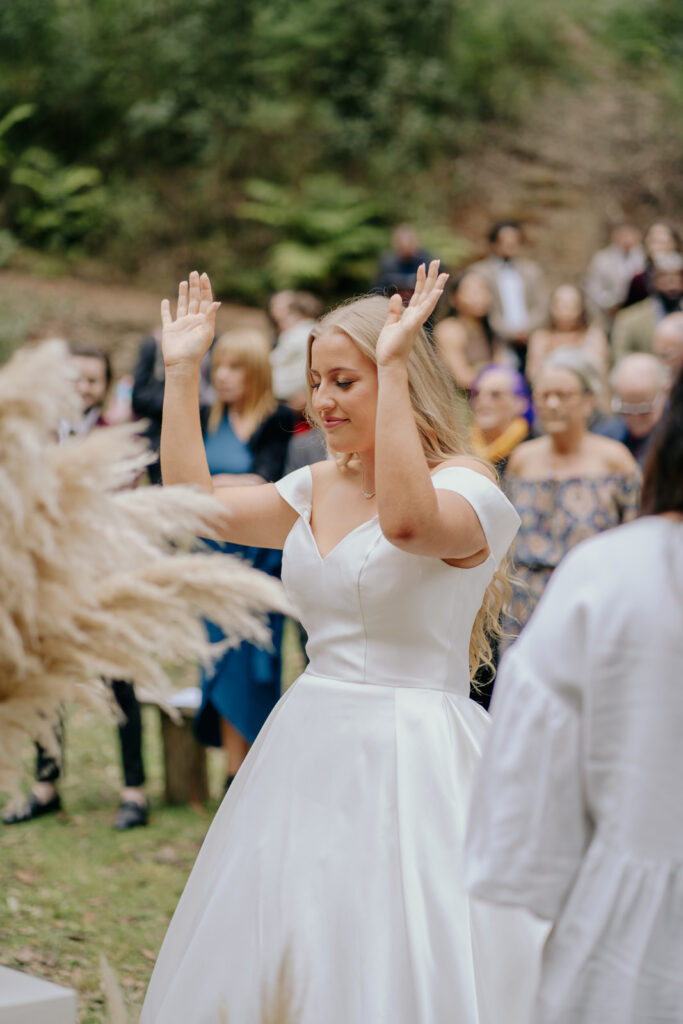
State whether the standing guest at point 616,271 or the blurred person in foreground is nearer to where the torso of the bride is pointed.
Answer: the blurred person in foreground

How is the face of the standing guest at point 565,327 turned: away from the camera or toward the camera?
toward the camera

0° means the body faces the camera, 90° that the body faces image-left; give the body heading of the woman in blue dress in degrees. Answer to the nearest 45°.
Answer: approximately 45°

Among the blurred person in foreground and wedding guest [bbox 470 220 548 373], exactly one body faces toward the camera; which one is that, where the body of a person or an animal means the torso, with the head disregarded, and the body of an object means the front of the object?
the wedding guest

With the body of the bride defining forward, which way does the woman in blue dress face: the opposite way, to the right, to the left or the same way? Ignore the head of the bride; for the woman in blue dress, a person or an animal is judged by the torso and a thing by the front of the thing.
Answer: the same way

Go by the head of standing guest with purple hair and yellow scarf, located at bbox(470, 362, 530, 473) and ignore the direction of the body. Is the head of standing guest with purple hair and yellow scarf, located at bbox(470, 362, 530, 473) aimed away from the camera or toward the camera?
toward the camera

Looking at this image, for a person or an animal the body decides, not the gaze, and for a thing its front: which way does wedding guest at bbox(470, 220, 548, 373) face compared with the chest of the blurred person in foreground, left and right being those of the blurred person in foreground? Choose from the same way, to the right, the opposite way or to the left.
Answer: the opposite way

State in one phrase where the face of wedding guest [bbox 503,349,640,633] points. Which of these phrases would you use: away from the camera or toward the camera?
toward the camera

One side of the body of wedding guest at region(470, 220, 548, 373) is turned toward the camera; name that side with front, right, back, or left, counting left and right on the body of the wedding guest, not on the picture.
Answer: front

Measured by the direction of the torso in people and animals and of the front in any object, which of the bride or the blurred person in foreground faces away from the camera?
the blurred person in foreground

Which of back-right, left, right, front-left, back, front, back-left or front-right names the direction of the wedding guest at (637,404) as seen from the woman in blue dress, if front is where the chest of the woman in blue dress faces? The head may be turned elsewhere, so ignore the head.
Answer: back-left

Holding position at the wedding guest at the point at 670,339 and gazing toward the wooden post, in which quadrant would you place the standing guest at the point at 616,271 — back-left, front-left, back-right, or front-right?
back-right

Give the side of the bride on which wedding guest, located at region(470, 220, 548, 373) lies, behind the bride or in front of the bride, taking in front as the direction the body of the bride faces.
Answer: behind

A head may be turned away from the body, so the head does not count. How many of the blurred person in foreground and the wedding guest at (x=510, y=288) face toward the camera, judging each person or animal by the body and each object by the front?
1

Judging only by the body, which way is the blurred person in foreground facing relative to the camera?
away from the camera

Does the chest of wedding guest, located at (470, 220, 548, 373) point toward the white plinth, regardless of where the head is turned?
yes

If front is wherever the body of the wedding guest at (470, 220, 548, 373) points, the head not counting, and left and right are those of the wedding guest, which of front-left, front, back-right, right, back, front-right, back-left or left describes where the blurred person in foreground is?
front

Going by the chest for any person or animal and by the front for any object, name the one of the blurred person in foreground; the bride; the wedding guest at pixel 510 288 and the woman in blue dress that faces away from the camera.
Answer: the blurred person in foreground

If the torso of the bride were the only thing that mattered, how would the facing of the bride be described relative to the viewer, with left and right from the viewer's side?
facing the viewer and to the left of the viewer
